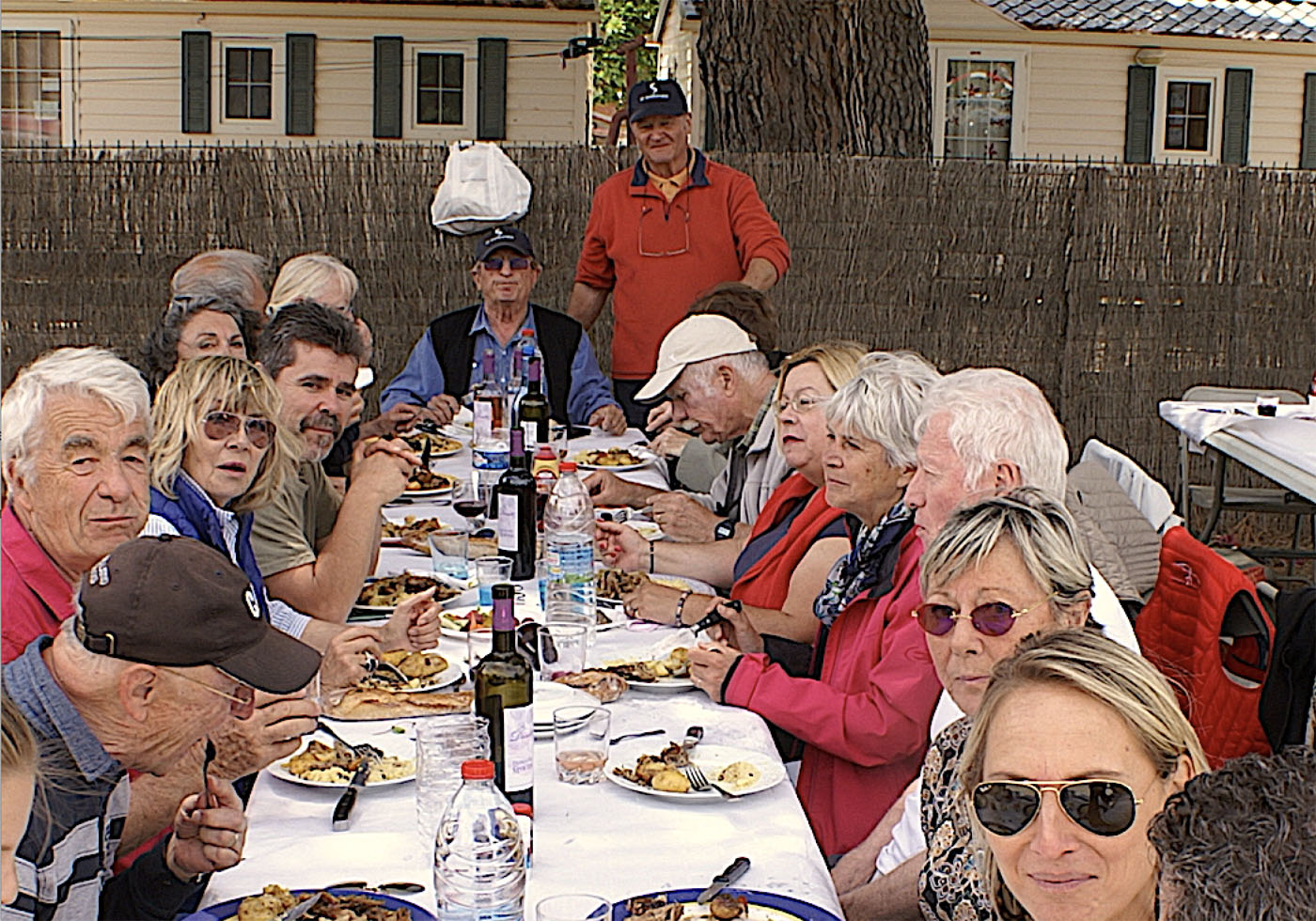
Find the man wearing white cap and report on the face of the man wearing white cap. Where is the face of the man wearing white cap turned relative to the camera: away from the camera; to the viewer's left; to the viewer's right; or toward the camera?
to the viewer's left

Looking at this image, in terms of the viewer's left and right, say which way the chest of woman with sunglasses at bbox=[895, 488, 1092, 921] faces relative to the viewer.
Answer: facing the viewer and to the left of the viewer

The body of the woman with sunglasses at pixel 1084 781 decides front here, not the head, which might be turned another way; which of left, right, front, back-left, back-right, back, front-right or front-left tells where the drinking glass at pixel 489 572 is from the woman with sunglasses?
right

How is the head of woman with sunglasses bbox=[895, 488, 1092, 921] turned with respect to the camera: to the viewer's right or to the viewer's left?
to the viewer's left

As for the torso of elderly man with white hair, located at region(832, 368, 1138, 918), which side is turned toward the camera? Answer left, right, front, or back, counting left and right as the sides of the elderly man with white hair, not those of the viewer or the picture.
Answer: left

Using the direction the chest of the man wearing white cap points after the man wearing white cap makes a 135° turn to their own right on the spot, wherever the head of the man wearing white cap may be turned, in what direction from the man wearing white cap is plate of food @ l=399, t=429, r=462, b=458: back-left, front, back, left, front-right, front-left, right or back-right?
left

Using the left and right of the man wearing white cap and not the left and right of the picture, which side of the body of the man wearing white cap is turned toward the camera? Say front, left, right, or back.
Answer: left

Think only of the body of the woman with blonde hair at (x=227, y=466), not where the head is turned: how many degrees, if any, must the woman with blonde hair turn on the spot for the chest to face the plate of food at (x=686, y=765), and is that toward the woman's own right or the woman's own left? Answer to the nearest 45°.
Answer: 0° — they already face it

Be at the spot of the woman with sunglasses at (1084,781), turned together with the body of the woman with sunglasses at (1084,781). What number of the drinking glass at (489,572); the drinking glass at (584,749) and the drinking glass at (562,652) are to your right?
3

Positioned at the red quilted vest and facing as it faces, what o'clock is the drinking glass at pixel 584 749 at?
The drinking glass is roughly at 12 o'clock from the red quilted vest.

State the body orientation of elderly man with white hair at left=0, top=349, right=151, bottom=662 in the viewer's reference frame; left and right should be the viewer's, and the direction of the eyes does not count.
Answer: facing the viewer and to the right of the viewer

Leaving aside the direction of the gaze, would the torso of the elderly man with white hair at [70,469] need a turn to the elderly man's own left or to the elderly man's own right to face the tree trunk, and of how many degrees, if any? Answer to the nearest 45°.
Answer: approximately 90° to the elderly man's own left

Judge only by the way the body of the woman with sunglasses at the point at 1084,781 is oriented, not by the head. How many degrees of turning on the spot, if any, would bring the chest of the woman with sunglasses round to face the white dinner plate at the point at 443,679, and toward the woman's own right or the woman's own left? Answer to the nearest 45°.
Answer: approximately 90° to the woman's own right
